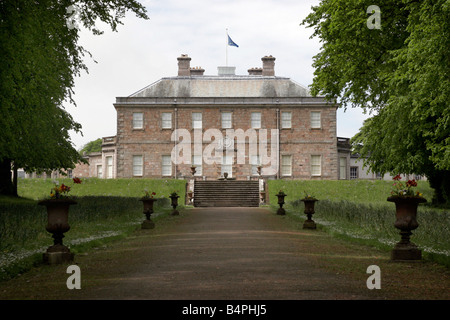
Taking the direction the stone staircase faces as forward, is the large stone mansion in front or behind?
behind

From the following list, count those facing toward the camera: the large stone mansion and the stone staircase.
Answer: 2

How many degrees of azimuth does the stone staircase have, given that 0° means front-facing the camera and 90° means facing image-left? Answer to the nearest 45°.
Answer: approximately 0°

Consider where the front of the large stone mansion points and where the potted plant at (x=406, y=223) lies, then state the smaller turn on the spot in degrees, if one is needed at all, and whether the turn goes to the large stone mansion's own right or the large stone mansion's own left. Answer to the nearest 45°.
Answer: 0° — it already faces it

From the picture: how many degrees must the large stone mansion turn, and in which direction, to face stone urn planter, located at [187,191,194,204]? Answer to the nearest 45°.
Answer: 0° — it already faces it

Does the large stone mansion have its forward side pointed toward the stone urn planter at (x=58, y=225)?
yes
